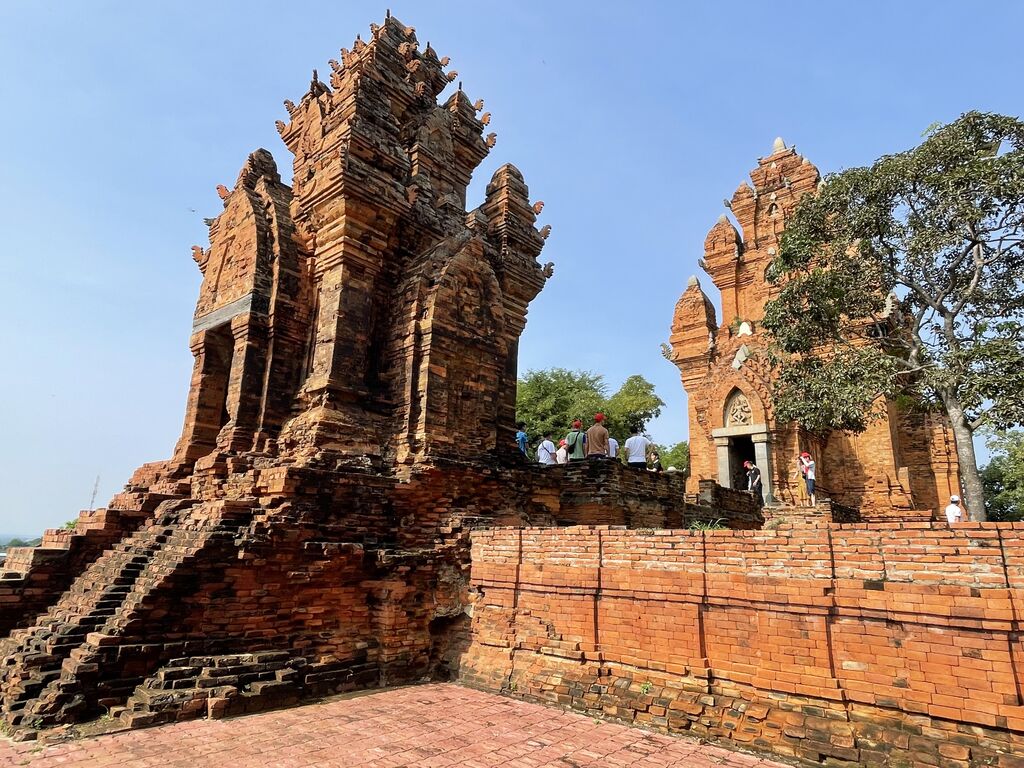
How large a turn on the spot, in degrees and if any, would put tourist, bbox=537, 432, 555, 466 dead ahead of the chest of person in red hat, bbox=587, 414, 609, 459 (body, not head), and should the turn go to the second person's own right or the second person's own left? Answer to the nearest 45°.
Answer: approximately 45° to the second person's own left

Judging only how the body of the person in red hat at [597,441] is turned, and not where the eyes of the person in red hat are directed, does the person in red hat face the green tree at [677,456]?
yes

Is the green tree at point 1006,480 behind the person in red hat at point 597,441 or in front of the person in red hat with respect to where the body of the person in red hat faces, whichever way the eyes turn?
in front

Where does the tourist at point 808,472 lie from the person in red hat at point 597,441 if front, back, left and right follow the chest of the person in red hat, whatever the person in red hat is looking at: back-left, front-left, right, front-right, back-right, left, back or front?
front-right

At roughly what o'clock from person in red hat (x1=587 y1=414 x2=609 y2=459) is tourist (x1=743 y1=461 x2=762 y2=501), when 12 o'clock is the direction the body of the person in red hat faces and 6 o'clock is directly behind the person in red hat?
The tourist is roughly at 1 o'clock from the person in red hat.

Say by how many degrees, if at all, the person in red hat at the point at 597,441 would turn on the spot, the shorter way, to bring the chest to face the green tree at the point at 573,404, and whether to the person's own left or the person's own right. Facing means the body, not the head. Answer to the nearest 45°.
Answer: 0° — they already face it

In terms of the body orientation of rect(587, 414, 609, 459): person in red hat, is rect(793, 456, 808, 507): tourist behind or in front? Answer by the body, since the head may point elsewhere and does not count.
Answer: in front

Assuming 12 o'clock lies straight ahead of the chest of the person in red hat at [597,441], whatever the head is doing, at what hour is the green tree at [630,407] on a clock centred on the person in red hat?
The green tree is roughly at 12 o'clock from the person in red hat.

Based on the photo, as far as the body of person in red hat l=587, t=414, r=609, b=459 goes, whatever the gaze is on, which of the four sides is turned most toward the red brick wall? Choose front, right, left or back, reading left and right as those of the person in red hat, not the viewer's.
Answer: back

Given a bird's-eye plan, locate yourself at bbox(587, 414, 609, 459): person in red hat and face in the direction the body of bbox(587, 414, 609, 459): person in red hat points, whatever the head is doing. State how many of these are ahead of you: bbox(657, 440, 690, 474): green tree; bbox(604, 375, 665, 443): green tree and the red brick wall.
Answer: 2

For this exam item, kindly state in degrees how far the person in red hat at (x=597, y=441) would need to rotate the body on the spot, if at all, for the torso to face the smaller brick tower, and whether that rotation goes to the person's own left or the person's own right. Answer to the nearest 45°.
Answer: approximately 45° to the person's own right

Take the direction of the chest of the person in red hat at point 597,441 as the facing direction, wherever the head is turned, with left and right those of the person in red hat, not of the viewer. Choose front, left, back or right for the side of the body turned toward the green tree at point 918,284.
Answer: right

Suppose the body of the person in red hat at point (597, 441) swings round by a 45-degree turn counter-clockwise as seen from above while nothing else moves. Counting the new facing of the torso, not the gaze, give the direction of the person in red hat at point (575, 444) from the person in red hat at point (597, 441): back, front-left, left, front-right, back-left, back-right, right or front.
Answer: front

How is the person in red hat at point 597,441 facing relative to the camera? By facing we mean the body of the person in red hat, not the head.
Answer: away from the camera

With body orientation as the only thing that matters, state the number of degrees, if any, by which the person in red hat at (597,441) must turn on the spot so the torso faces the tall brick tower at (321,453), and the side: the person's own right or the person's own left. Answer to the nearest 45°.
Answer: approximately 135° to the person's own left
